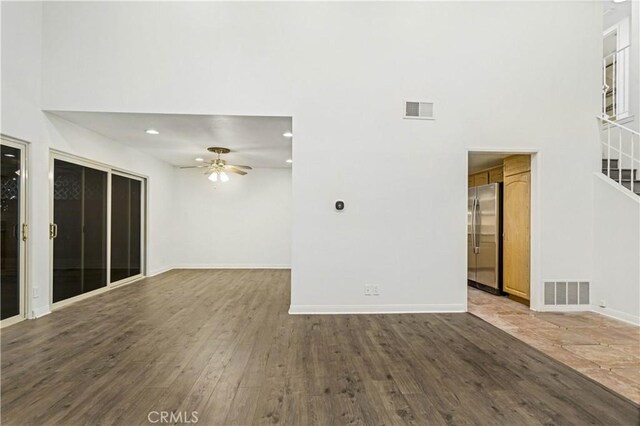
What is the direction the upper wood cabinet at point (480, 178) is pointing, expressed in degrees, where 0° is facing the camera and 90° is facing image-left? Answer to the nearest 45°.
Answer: approximately 45°

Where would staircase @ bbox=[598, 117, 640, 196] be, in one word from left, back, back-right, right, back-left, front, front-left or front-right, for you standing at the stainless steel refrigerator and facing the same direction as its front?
back-left
